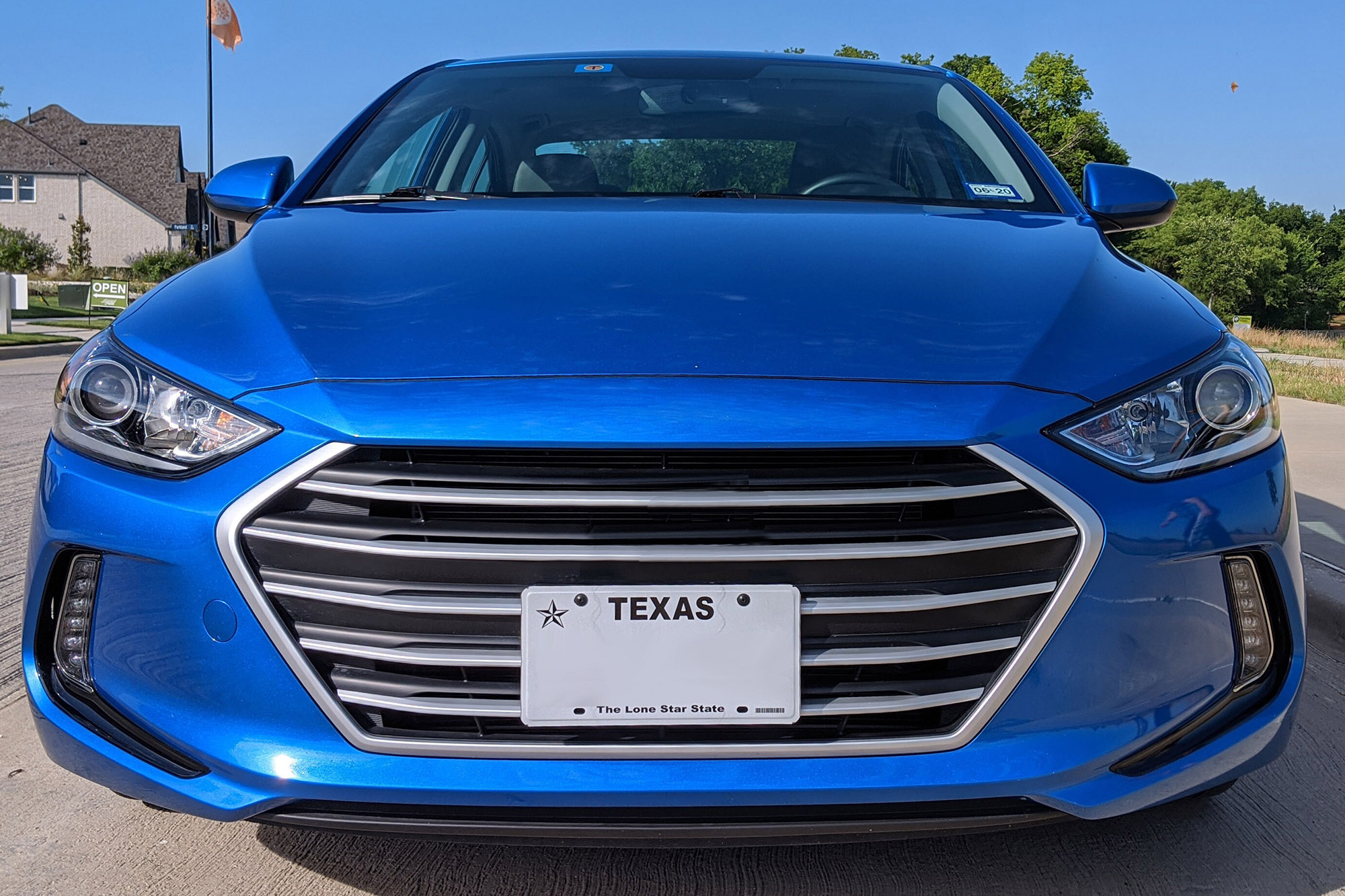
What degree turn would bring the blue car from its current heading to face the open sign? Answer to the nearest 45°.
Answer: approximately 135° to its right

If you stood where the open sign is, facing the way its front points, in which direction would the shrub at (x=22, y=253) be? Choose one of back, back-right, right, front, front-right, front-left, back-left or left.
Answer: back

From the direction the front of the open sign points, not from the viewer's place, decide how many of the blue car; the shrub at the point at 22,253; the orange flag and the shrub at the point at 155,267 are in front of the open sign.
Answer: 1

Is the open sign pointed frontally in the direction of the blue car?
yes

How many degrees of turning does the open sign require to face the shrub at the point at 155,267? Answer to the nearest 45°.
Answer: approximately 180°

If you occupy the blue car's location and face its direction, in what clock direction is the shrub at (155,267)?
The shrub is roughly at 5 o'clock from the blue car.

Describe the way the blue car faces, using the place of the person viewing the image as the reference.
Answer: facing the viewer

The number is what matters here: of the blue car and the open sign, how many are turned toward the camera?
2
